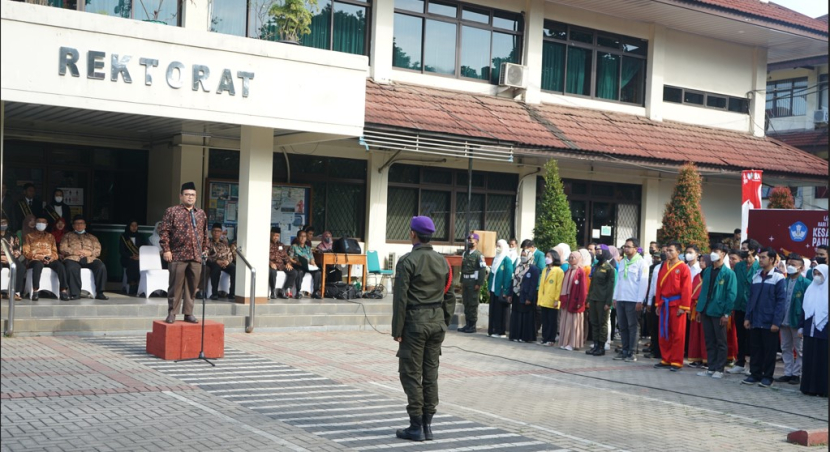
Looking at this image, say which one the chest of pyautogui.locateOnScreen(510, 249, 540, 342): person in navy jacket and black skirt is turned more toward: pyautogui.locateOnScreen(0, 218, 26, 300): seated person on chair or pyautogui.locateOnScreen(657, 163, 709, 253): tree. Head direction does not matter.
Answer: the seated person on chair

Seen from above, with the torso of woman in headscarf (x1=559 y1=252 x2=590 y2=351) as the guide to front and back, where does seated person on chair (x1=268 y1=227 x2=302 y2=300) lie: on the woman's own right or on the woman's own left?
on the woman's own right

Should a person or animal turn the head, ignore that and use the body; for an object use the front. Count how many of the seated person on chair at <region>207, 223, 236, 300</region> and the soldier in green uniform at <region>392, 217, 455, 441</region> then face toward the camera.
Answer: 1

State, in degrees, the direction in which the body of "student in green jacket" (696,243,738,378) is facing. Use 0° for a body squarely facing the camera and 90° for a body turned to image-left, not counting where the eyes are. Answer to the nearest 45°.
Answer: approximately 45°

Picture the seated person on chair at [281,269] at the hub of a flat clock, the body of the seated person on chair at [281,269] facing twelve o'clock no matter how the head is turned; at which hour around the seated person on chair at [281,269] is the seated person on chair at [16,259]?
the seated person on chair at [16,259] is roughly at 2 o'clock from the seated person on chair at [281,269].

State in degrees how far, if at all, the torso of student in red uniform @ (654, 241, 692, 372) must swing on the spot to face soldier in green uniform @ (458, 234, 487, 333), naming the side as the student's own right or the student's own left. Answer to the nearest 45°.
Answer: approximately 90° to the student's own right

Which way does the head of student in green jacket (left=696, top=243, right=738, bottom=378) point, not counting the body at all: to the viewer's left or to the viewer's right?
to the viewer's left
